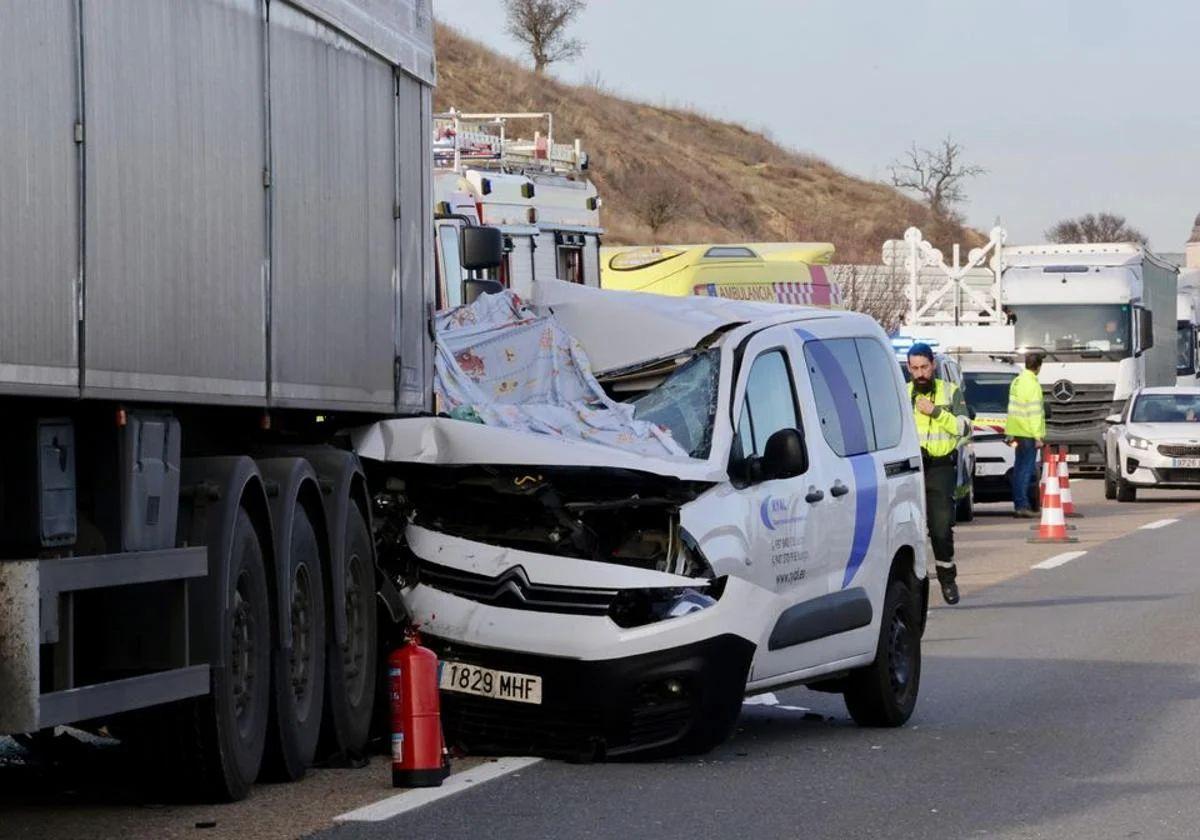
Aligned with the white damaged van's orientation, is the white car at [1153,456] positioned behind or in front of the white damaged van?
behind

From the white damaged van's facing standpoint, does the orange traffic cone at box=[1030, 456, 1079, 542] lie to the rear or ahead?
to the rear

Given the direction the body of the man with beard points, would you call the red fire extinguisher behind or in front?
in front
